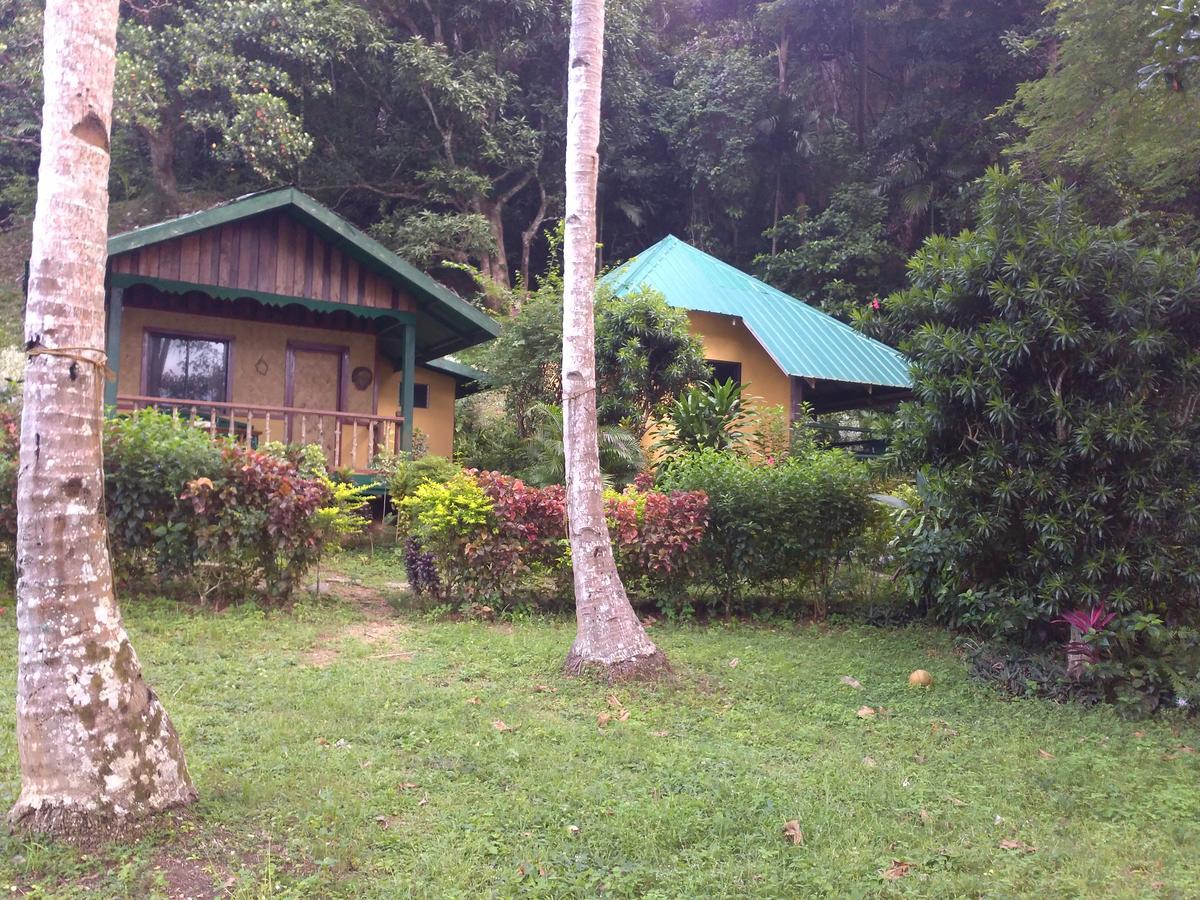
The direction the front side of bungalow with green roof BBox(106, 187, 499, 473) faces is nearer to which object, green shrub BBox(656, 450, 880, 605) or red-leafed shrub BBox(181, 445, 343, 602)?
the red-leafed shrub

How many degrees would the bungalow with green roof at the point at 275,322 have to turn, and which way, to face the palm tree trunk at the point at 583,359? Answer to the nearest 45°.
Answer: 0° — it already faces it

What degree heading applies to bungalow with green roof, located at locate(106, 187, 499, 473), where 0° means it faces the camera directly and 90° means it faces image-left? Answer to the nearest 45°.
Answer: approximately 0°

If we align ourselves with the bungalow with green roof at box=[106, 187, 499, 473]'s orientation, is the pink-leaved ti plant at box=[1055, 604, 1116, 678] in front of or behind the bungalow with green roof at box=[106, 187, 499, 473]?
in front

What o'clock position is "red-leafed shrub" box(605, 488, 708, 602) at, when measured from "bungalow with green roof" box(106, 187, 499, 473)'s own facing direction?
The red-leafed shrub is roughly at 11 o'clock from the bungalow with green roof.

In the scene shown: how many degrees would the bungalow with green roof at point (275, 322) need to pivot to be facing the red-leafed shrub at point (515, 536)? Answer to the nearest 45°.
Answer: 0° — it already faces it

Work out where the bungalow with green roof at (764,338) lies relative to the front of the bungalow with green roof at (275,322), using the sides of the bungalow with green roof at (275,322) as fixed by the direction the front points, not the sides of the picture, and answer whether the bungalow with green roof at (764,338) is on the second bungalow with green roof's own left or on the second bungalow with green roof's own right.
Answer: on the second bungalow with green roof's own left

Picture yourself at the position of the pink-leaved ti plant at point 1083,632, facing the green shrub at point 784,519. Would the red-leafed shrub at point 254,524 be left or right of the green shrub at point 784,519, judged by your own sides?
left

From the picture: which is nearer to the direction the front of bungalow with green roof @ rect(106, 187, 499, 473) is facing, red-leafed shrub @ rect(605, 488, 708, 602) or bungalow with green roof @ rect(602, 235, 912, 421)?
the red-leafed shrub

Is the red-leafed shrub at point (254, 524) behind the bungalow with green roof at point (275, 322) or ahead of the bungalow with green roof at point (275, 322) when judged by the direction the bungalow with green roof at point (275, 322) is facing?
ahead

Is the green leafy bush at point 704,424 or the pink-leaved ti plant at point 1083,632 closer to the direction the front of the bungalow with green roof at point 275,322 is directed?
the pink-leaved ti plant

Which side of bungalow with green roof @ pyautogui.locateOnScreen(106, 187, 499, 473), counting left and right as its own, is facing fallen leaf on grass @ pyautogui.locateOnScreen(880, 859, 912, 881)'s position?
front

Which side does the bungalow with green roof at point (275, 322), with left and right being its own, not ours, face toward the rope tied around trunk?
front

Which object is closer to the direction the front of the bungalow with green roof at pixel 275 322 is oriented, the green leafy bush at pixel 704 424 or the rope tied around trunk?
the rope tied around trunk

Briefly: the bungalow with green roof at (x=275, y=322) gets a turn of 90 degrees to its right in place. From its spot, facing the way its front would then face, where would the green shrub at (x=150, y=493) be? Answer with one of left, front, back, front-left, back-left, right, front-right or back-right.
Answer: left

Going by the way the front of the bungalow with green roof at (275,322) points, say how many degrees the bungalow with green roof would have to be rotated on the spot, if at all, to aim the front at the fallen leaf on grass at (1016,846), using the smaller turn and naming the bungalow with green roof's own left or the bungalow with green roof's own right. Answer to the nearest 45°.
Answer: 0° — it already faces it
